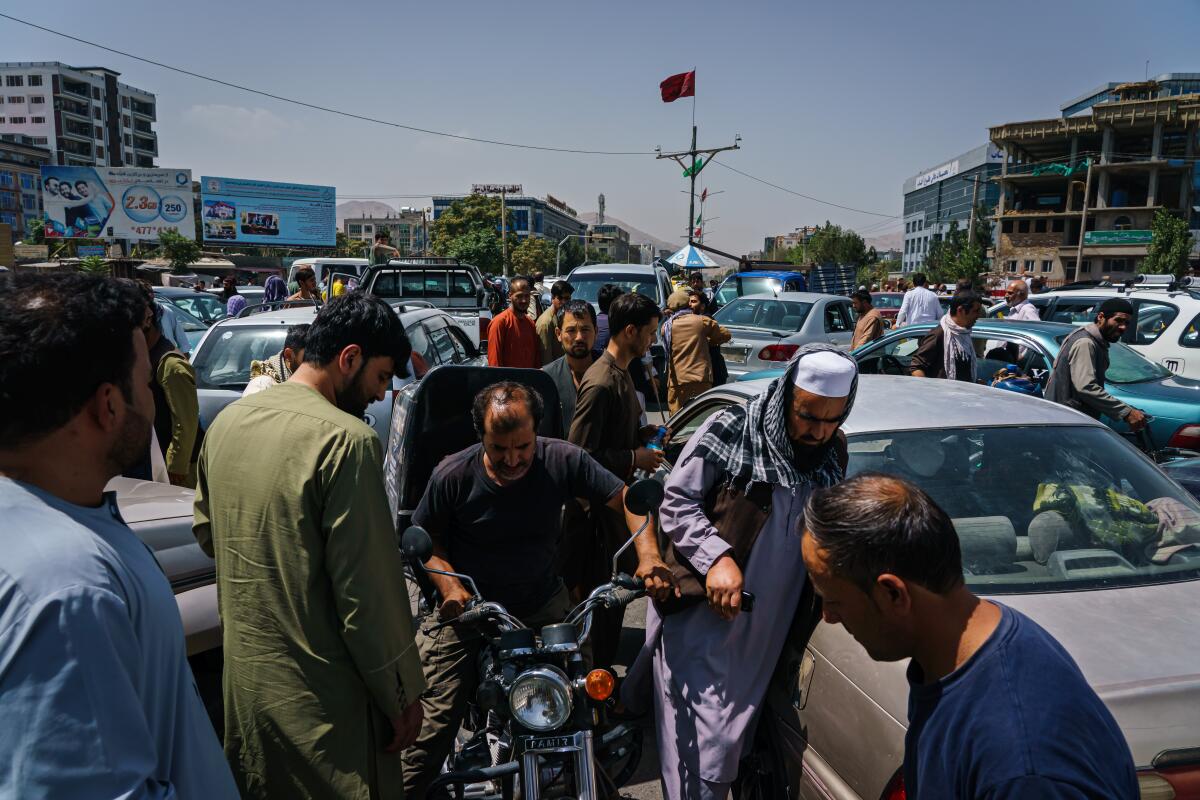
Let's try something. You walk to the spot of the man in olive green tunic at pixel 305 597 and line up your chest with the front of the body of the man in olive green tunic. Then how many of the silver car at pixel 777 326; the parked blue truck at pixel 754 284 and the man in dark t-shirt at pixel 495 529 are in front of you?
3

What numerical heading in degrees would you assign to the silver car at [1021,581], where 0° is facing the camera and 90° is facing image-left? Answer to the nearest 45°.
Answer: approximately 135°

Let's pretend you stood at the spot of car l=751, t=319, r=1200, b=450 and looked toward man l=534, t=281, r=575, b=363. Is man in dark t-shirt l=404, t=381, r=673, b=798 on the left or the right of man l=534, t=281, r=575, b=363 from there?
left

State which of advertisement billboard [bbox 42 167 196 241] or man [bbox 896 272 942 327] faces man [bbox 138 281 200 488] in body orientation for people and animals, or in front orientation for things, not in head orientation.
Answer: the advertisement billboard

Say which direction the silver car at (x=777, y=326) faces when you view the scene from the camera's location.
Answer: facing away from the viewer and to the right of the viewer

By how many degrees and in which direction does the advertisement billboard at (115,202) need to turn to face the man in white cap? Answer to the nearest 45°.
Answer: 0° — it already faces them

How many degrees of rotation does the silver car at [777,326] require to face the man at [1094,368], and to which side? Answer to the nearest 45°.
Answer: approximately 90° to its right

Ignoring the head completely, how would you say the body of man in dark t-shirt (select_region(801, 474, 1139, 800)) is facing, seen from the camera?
to the viewer's left

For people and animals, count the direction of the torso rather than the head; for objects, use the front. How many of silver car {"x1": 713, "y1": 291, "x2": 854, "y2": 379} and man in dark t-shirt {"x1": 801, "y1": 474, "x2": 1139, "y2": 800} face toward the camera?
0

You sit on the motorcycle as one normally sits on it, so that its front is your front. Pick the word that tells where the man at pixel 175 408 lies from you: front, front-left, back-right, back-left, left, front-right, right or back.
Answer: back-right
